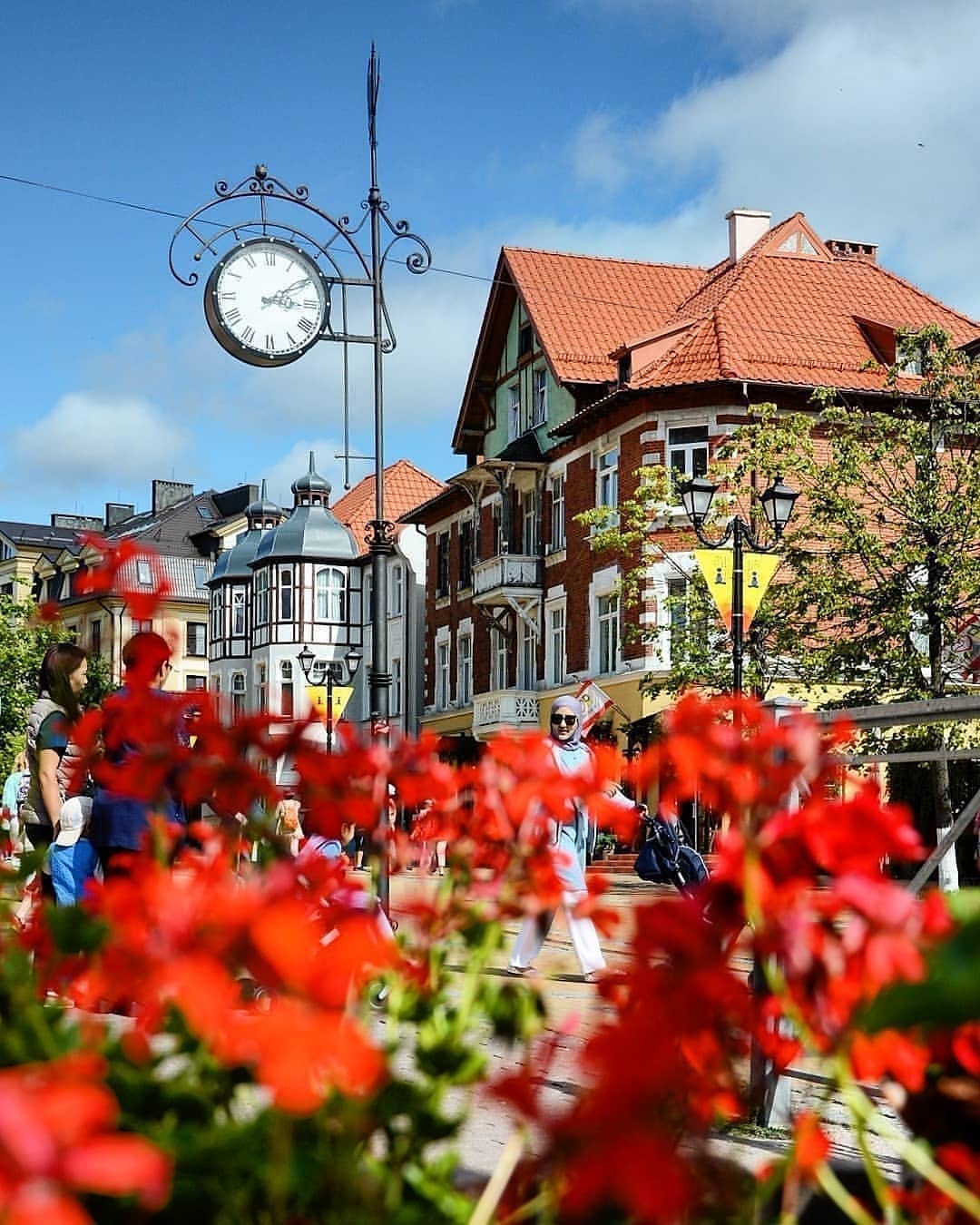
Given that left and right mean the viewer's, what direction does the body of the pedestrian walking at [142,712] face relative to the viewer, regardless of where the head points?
facing away from the viewer and to the right of the viewer

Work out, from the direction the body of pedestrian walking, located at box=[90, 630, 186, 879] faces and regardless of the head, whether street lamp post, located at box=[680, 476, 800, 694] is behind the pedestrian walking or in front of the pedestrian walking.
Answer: in front
